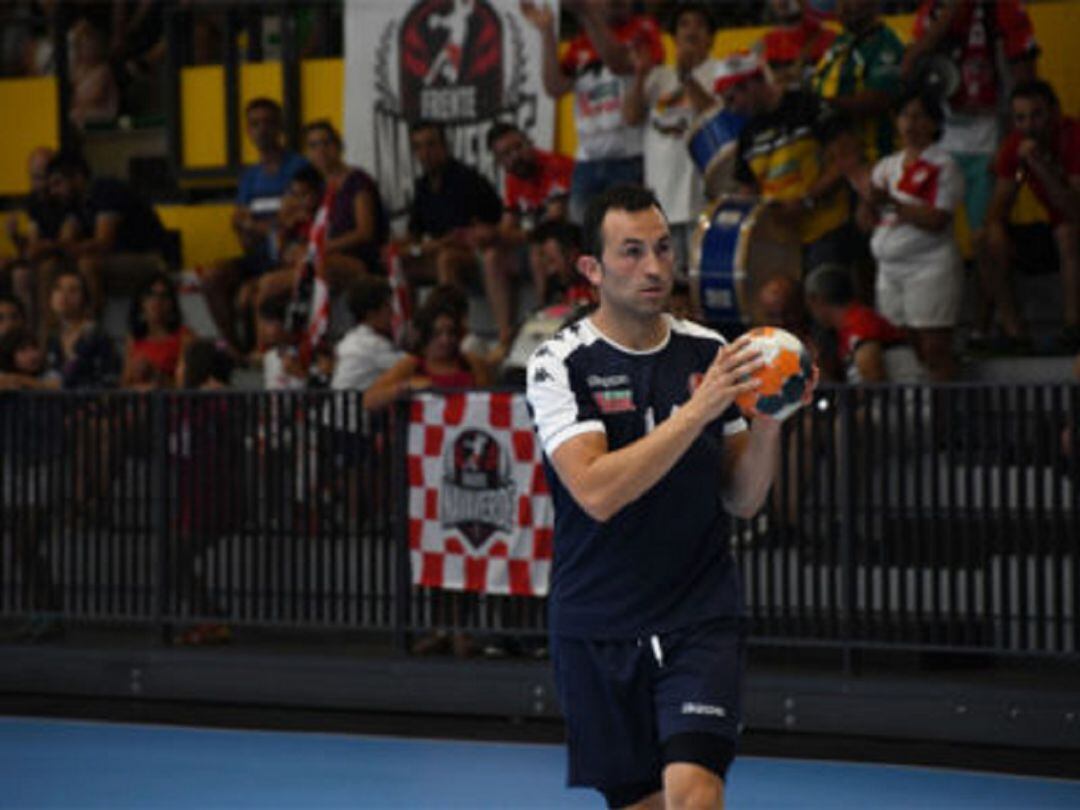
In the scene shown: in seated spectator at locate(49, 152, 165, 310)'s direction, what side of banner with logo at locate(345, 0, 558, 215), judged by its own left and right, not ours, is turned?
right

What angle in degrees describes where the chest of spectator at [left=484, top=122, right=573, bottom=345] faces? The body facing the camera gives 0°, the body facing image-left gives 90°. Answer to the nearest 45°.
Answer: approximately 45°

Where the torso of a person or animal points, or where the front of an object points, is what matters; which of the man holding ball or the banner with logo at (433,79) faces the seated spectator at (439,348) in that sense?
the banner with logo

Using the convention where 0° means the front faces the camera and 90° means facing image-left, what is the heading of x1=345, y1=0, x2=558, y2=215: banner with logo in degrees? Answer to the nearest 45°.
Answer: approximately 0°

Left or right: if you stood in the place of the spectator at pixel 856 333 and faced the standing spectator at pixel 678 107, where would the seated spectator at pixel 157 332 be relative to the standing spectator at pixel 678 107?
left

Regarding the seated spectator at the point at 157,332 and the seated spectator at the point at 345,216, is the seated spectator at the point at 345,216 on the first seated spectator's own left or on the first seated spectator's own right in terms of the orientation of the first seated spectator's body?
on the first seated spectator's own left
